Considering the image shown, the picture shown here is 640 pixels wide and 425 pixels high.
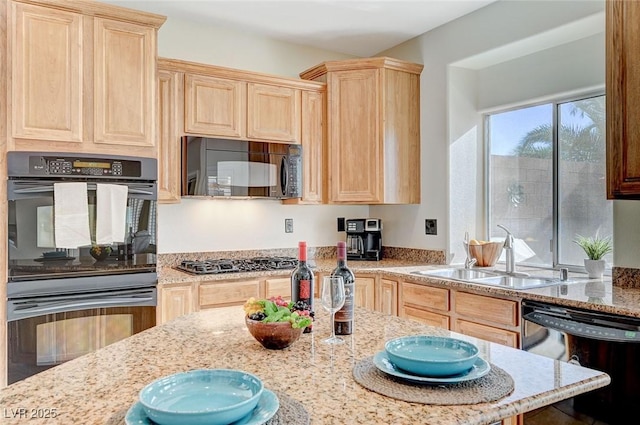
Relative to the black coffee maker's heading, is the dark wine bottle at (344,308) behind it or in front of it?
in front

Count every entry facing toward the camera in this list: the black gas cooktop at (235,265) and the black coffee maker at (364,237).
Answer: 2

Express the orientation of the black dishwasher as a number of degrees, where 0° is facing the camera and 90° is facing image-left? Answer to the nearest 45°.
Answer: approximately 45°

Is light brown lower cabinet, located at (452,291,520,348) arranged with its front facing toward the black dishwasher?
no

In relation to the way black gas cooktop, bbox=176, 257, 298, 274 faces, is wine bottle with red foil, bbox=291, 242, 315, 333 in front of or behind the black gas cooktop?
in front

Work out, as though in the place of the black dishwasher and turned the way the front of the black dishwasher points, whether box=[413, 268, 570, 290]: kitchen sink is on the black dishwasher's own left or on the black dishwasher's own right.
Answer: on the black dishwasher's own right

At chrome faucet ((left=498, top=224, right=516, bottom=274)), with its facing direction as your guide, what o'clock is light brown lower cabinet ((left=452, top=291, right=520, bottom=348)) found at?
The light brown lower cabinet is roughly at 11 o'clock from the chrome faucet.

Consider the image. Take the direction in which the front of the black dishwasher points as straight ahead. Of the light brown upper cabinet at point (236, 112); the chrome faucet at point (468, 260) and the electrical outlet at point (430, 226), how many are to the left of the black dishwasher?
0

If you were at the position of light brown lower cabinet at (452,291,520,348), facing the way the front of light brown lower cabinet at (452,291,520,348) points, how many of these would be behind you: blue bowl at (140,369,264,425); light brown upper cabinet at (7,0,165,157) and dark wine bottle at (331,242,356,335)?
0

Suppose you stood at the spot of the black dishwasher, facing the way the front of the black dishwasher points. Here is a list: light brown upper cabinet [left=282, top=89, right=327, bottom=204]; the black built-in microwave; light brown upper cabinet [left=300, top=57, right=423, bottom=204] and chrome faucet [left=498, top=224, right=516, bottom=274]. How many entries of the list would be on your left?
0

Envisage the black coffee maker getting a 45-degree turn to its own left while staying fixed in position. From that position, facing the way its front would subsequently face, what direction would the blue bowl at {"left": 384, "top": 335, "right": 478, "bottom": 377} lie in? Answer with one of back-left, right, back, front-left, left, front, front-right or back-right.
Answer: front-right

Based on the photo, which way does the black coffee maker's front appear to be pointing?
toward the camera

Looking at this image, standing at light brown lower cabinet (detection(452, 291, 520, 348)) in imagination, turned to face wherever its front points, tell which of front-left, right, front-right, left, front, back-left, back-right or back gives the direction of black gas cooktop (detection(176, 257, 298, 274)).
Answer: front-right

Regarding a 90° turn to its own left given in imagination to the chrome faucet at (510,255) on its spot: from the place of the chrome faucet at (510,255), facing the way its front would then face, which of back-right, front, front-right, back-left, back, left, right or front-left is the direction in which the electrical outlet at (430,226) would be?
back

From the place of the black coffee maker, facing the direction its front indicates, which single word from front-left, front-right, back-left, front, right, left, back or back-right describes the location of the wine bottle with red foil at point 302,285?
front

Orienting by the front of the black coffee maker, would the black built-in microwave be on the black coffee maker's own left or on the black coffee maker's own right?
on the black coffee maker's own right

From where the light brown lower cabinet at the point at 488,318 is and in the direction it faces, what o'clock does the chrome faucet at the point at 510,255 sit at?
The chrome faucet is roughly at 5 o'clock from the light brown lower cabinet.

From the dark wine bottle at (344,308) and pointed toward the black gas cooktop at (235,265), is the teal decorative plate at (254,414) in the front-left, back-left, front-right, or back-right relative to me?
back-left

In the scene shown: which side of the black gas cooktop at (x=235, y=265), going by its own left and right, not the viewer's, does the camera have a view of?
front
